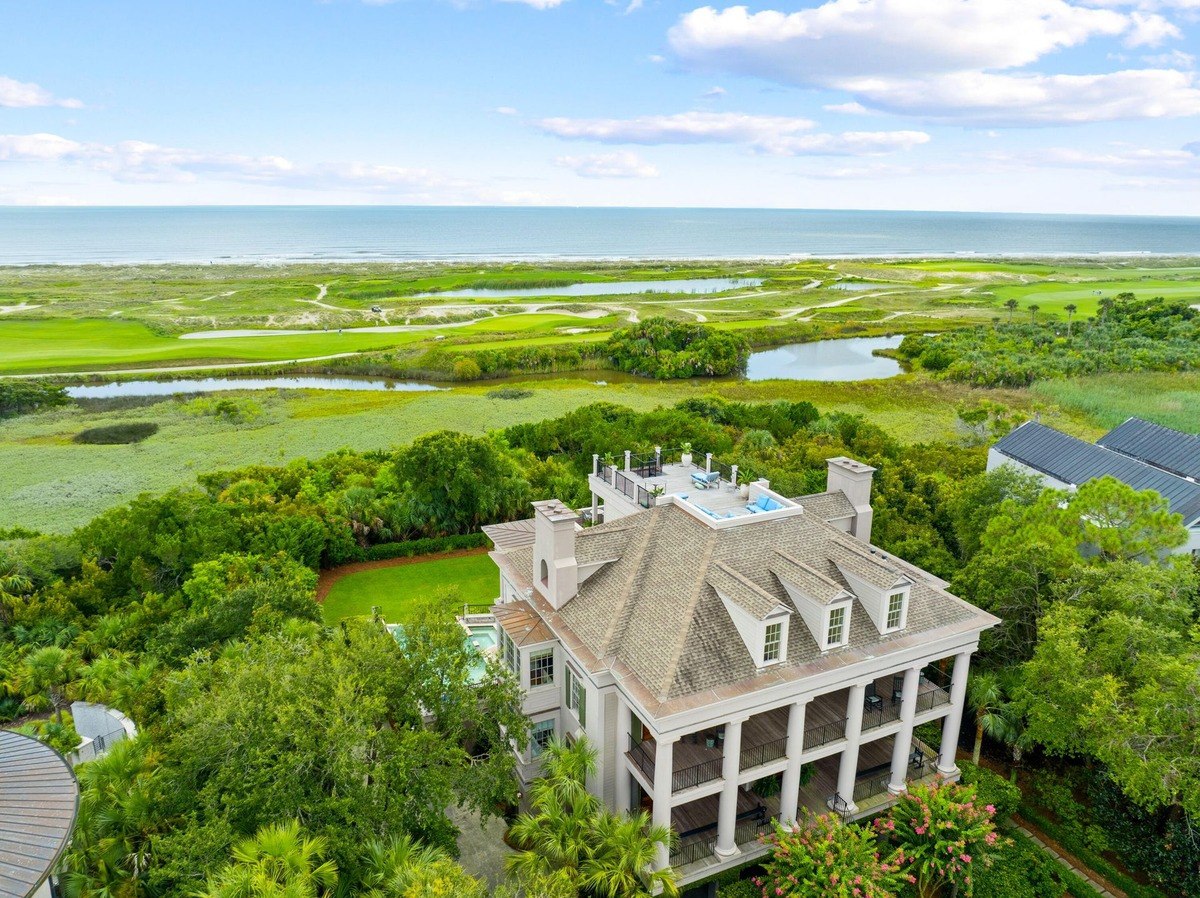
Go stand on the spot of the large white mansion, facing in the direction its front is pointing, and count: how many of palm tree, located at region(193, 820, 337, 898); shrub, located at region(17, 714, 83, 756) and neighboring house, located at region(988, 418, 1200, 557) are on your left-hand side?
1

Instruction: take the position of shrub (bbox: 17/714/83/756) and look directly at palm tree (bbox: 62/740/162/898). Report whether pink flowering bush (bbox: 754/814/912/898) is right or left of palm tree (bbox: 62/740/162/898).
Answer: left

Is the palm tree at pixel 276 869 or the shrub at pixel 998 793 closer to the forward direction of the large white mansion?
the shrub

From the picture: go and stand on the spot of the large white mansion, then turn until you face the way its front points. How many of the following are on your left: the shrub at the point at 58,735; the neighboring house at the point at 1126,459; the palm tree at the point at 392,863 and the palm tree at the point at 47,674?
1

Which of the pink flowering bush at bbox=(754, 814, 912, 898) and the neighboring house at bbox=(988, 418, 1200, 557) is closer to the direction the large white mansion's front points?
the pink flowering bush

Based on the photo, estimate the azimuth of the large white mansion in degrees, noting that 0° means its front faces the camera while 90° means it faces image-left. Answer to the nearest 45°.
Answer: approximately 315°

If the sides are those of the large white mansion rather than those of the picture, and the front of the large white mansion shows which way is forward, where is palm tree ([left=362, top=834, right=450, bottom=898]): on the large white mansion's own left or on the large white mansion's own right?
on the large white mansion's own right

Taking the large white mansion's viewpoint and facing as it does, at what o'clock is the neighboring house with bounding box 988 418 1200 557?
The neighboring house is roughly at 9 o'clock from the large white mansion.

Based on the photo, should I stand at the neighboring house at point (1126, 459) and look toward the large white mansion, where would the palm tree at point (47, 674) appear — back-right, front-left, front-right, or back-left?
front-right

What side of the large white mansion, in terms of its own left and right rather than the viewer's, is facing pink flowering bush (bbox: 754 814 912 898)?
front

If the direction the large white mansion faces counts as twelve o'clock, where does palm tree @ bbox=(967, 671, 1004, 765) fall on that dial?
The palm tree is roughly at 10 o'clock from the large white mansion.

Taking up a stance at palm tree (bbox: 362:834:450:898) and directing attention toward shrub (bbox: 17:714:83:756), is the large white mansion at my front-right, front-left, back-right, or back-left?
back-right

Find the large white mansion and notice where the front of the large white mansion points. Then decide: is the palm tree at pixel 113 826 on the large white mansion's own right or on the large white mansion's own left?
on the large white mansion's own right

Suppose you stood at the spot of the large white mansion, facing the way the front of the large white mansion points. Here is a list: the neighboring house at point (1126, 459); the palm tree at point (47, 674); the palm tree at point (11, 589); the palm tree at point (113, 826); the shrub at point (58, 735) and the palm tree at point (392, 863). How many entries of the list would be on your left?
1

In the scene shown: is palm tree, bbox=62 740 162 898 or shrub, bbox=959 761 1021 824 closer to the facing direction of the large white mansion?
the shrub
